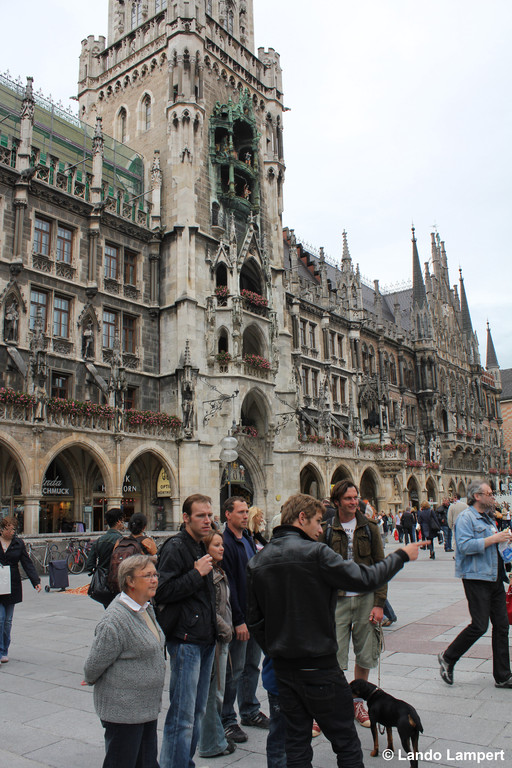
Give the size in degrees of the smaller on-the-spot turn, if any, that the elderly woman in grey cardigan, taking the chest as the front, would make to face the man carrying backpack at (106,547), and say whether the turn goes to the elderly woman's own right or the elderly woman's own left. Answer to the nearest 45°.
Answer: approximately 135° to the elderly woman's own left

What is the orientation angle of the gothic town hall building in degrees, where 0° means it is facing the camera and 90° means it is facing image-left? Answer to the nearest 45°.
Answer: approximately 315°

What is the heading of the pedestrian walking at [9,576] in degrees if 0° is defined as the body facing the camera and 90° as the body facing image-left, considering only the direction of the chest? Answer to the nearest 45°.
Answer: approximately 0°

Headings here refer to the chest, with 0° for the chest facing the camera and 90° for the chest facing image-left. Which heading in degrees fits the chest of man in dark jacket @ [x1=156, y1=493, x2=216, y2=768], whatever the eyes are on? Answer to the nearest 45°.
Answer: approximately 315°

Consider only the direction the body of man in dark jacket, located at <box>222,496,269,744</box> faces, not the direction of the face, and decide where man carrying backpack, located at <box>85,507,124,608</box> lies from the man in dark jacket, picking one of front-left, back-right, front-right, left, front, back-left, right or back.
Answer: back

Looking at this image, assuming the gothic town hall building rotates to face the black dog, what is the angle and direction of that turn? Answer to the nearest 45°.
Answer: approximately 45° to its right
